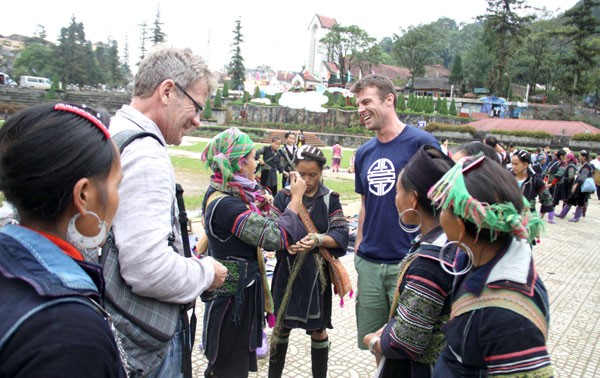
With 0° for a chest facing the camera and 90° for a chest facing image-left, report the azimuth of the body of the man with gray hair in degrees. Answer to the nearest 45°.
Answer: approximately 270°

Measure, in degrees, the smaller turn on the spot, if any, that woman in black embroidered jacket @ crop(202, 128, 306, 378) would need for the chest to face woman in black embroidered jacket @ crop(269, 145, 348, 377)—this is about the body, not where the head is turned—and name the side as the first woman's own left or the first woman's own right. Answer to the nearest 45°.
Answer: approximately 45° to the first woman's own left

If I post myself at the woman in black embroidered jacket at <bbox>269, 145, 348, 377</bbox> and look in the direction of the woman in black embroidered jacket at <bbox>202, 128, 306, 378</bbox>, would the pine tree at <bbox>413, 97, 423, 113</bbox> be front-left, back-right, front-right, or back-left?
back-right

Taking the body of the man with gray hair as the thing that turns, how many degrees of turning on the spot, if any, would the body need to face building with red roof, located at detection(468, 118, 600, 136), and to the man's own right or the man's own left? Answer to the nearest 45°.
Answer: approximately 45° to the man's own left

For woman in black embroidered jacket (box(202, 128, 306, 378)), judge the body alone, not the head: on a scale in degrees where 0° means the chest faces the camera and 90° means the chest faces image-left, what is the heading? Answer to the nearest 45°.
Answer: approximately 270°

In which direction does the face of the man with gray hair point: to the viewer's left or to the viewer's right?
to the viewer's right

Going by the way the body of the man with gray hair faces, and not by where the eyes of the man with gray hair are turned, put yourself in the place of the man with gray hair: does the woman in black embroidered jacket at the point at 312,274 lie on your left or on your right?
on your left

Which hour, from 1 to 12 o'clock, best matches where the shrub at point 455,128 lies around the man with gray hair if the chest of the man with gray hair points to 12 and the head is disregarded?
The shrub is roughly at 10 o'clock from the man with gray hair.

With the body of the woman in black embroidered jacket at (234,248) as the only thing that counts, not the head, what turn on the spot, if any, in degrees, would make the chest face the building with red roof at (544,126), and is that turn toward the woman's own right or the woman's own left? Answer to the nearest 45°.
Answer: approximately 45° to the woman's own left

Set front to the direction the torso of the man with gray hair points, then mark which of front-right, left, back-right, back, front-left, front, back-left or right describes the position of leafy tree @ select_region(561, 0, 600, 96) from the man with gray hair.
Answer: front-left
